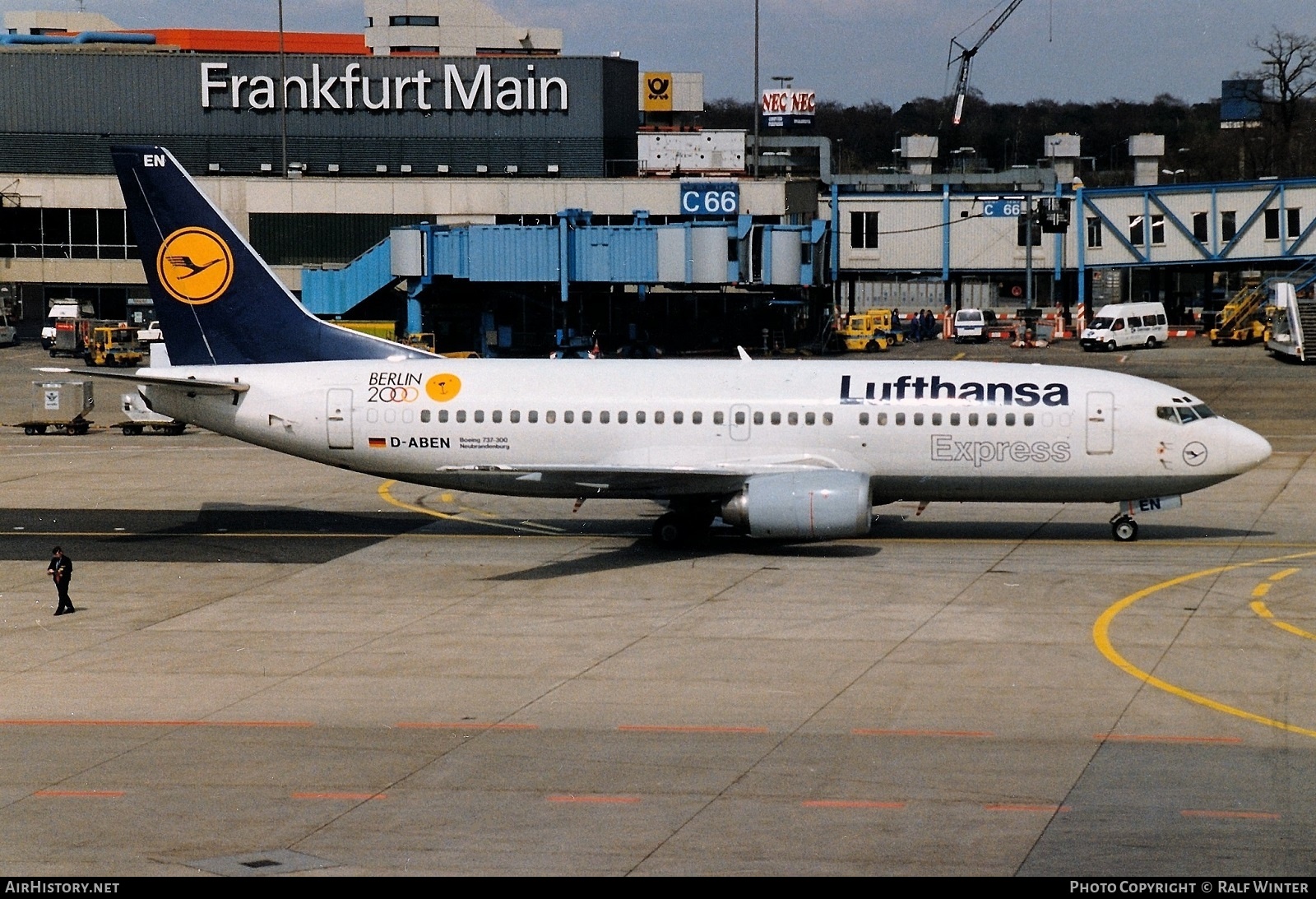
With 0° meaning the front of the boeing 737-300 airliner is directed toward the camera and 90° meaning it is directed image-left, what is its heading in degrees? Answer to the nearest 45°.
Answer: approximately 270°
